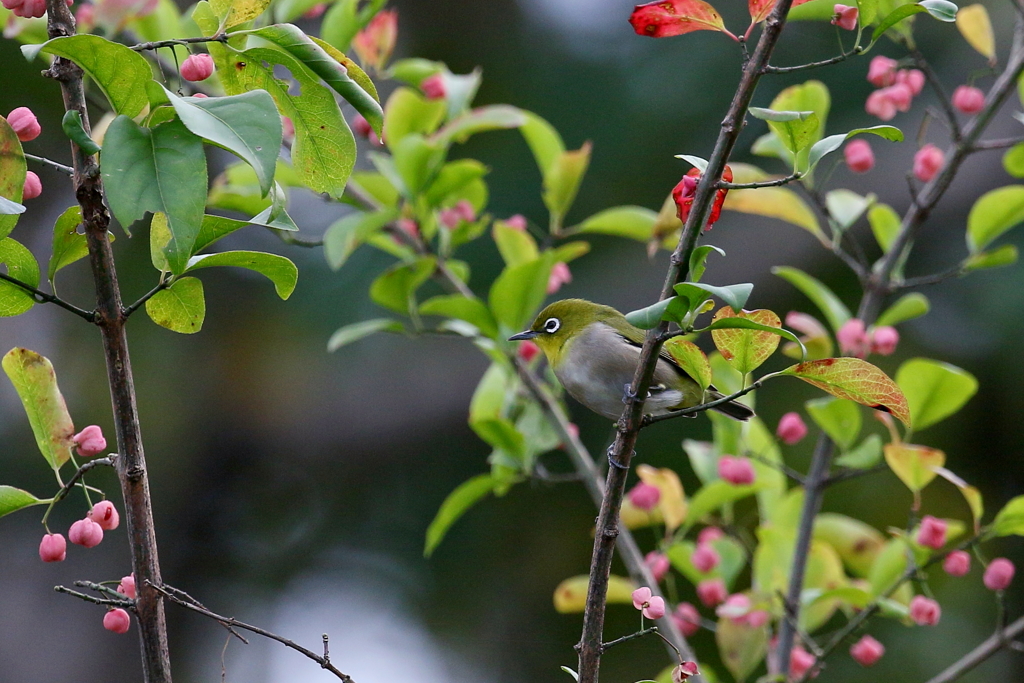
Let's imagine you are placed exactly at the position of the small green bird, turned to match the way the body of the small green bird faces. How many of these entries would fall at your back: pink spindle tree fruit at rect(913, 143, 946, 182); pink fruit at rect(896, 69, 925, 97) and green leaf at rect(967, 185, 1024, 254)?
3

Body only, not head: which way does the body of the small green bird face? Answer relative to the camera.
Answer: to the viewer's left

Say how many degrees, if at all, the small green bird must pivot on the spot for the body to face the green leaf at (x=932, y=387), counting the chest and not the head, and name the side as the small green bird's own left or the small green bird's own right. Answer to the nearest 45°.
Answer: approximately 135° to the small green bird's own left

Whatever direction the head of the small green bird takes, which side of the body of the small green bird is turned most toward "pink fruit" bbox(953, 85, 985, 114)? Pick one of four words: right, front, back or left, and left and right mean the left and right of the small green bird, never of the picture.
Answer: back

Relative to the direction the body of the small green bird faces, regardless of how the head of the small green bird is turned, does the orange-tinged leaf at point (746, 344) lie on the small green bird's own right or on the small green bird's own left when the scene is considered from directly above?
on the small green bird's own left

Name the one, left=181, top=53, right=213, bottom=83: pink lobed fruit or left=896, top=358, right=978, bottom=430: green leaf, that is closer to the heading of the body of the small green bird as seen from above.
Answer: the pink lobed fruit

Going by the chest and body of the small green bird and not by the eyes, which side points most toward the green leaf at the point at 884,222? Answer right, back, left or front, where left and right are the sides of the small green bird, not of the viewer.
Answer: back

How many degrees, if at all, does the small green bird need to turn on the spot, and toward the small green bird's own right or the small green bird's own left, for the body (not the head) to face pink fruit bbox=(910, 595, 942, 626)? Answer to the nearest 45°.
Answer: approximately 135° to the small green bird's own left
